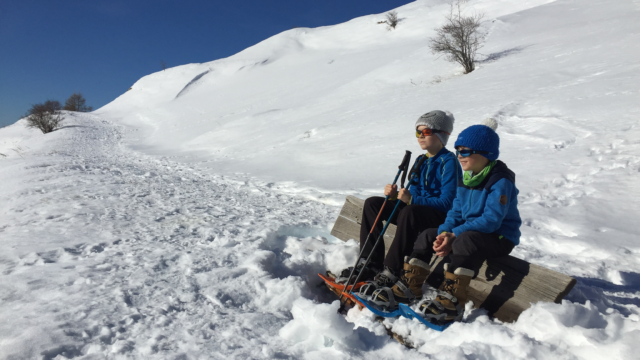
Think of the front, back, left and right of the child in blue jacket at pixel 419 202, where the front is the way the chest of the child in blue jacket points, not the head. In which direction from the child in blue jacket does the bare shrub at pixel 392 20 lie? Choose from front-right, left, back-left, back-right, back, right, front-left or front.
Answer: back-right

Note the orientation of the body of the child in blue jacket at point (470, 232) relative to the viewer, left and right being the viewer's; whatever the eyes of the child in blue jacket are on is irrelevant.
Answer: facing the viewer and to the left of the viewer

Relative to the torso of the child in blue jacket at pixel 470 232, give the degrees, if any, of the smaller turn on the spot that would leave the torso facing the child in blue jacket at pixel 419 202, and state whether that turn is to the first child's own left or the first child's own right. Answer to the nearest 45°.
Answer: approximately 90° to the first child's own right

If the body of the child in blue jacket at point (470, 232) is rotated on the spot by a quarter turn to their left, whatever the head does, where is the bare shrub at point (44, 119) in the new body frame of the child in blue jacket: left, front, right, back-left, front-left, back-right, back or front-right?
back

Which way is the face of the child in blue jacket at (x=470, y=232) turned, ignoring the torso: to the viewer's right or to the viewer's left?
to the viewer's left

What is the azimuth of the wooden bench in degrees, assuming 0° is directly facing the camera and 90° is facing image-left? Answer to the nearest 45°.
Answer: approximately 45°

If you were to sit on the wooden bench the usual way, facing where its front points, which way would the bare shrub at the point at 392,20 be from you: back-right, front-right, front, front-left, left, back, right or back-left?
back-right

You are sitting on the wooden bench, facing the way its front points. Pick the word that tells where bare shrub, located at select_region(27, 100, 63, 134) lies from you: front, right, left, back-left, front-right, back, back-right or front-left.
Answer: right

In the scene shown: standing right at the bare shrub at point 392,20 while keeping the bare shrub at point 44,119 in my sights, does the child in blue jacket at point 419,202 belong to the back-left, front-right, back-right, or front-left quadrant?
front-left
